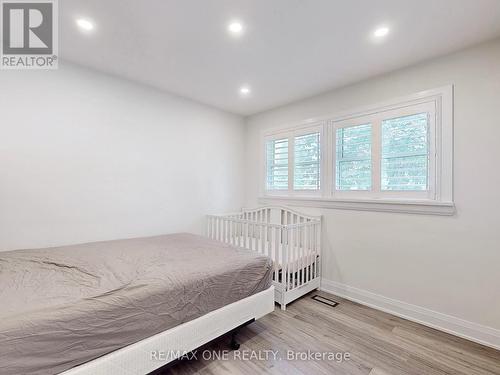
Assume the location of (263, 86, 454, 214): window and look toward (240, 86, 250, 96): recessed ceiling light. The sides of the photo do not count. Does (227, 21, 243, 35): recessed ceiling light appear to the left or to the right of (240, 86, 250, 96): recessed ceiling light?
left

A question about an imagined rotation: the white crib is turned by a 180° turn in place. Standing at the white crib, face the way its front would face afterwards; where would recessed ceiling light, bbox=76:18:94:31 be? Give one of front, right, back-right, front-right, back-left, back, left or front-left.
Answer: back

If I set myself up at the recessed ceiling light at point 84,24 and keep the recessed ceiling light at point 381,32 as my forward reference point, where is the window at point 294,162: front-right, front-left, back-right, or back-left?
front-left

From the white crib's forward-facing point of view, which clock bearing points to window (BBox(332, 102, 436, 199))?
The window is roughly at 8 o'clock from the white crib.

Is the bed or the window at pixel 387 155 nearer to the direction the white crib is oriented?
the bed

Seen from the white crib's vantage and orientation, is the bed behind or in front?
in front

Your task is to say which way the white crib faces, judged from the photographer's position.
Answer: facing the viewer and to the left of the viewer
